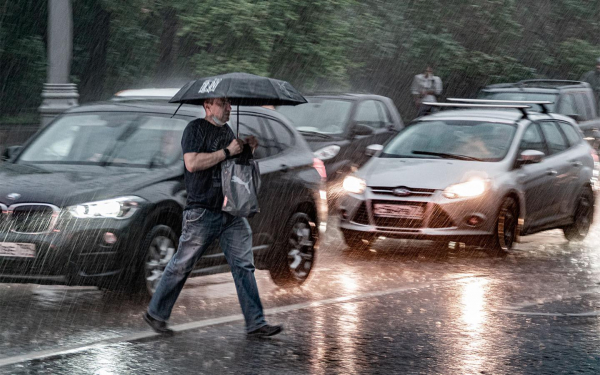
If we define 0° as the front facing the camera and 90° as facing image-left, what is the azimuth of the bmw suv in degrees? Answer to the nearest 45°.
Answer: approximately 45°

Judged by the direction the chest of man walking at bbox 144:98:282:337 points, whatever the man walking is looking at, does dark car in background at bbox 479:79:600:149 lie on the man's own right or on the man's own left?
on the man's own left

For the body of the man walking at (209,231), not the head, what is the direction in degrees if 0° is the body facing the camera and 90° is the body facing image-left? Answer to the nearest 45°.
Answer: approximately 270°

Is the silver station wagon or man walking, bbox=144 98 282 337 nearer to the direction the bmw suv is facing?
the man walking

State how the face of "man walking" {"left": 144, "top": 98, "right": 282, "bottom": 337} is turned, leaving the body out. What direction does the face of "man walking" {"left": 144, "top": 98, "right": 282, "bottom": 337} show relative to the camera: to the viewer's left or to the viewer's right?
to the viewer's right

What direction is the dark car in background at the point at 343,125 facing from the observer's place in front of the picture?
facing the viewer and to the left of the viewer

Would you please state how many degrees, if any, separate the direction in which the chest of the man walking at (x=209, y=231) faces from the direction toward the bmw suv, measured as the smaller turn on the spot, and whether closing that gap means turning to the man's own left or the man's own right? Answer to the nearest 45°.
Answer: approximately 135° to the man's own left

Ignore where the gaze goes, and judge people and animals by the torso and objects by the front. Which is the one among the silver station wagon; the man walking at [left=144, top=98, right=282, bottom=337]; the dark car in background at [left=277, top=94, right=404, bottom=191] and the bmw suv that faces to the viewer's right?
the man walking

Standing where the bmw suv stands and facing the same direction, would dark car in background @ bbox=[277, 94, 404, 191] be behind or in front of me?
behind

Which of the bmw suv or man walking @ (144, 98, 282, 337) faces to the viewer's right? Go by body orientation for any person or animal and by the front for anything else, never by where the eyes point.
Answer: the man walking

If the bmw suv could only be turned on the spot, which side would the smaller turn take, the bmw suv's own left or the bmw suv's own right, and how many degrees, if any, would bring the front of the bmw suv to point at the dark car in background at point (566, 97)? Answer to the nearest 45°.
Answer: approximately 180°

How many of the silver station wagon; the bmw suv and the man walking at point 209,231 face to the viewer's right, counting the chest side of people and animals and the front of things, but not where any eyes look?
1

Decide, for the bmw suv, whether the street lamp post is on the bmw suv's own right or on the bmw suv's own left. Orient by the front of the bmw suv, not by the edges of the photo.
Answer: on the bmw suv's own right

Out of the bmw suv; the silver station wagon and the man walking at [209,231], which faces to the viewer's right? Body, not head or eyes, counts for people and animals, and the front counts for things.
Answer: the man walking

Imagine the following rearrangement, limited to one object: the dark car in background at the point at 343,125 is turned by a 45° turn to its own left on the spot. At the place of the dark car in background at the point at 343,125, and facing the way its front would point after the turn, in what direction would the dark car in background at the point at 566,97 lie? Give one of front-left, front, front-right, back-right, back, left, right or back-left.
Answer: back-left
